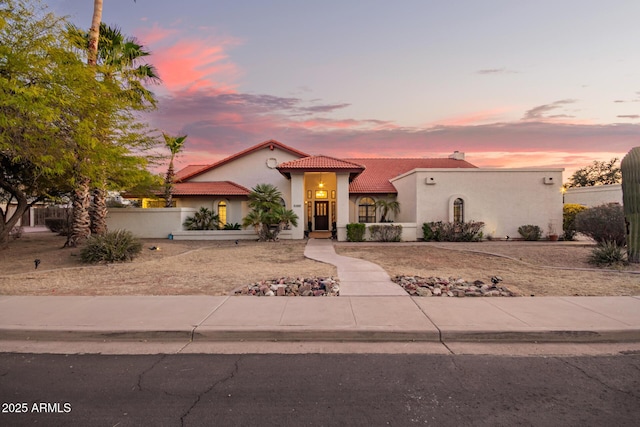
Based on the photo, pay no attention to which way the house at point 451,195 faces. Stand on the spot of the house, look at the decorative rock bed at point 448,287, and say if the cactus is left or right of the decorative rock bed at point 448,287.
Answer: left

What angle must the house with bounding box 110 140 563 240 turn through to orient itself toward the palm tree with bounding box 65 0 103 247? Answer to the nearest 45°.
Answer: approximately 45° to its right

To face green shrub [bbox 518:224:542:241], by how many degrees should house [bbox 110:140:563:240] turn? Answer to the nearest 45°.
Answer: approximately 90° to its left

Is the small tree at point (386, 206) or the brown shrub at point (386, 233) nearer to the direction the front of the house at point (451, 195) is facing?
the brown shrub

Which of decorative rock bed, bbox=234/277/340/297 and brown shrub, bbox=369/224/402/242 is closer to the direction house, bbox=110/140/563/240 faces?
the decorative rock bed

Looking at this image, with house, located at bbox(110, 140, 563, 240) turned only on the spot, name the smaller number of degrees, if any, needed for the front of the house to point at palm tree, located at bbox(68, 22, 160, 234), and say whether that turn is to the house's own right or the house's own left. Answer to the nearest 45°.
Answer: approximately 90° to the house's own right

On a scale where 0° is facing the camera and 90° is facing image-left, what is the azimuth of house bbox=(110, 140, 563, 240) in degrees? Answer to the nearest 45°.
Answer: approximately 0°

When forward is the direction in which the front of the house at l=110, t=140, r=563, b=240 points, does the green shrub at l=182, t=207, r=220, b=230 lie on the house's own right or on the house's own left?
on the house's own right

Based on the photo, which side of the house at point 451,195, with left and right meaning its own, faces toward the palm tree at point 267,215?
right

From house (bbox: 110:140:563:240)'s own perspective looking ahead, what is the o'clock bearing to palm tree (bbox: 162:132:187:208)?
The palm tree is roughly at 3 o'clock from the house.
